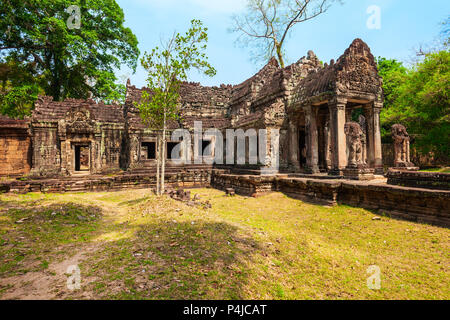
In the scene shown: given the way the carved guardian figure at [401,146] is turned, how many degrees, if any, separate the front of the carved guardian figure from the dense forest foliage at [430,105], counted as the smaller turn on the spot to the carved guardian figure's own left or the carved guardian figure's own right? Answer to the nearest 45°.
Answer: approximately 135° to the carved guardian figure's own left

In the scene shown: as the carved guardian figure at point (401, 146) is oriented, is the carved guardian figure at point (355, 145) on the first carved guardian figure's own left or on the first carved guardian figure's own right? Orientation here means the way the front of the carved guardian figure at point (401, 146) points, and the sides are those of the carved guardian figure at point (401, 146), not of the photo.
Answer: on the first carved guardian figure's own right

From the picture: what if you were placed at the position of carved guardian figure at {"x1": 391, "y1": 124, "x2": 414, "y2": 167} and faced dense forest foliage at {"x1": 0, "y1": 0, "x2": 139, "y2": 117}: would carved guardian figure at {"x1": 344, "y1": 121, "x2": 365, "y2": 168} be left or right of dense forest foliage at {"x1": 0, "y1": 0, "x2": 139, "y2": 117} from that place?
left

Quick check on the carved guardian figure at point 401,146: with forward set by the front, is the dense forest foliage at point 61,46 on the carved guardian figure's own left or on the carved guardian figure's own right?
on the carved guardian figure's own right

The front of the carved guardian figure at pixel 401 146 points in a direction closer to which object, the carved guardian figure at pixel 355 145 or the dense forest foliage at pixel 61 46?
the carved guardian figure

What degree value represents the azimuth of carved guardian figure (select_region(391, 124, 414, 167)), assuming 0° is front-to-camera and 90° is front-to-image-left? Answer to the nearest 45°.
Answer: approximately 315°

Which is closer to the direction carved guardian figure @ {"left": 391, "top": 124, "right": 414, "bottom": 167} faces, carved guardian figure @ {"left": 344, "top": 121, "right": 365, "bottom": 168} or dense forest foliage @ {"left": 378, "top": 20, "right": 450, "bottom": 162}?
the carved guardian figure
